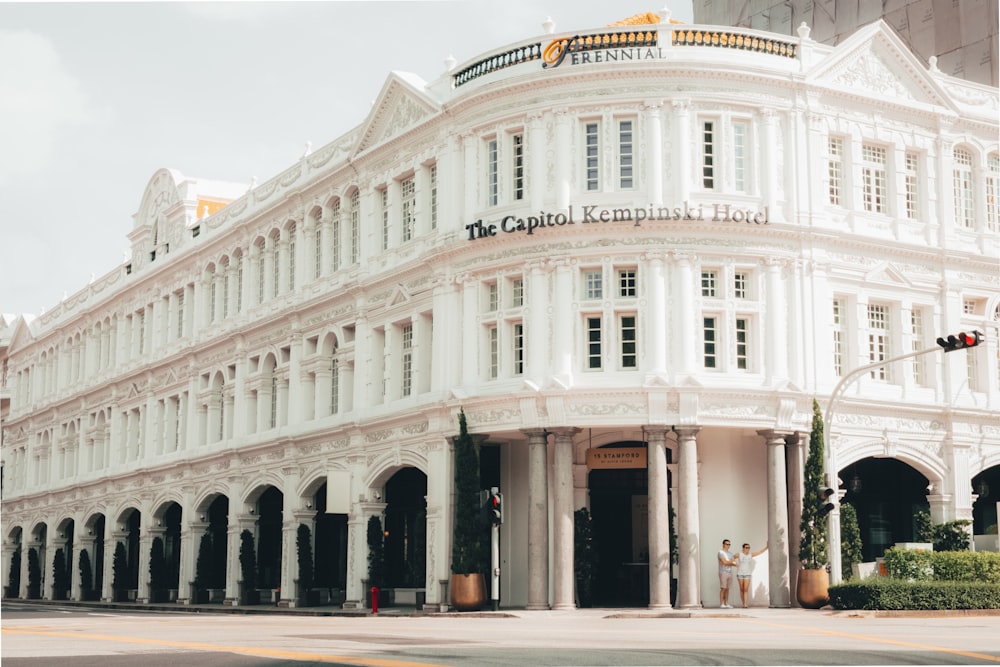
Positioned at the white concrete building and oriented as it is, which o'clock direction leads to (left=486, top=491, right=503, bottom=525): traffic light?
The traffic light is roughly at 12 o'clock from the white concrete building.

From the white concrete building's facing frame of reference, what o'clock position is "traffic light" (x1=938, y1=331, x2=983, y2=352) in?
The traffic light is roughly at 11 o'clock from the white concrete building.

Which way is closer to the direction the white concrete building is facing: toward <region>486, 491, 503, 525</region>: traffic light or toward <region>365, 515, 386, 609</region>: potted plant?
the traffic light

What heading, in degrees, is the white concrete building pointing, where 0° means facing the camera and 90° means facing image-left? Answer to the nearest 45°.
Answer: approximately 0°

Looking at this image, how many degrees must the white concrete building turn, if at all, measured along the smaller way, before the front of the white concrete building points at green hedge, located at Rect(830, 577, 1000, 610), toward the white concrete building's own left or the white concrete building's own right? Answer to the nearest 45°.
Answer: approximately 45° to the white concrete building's own left
